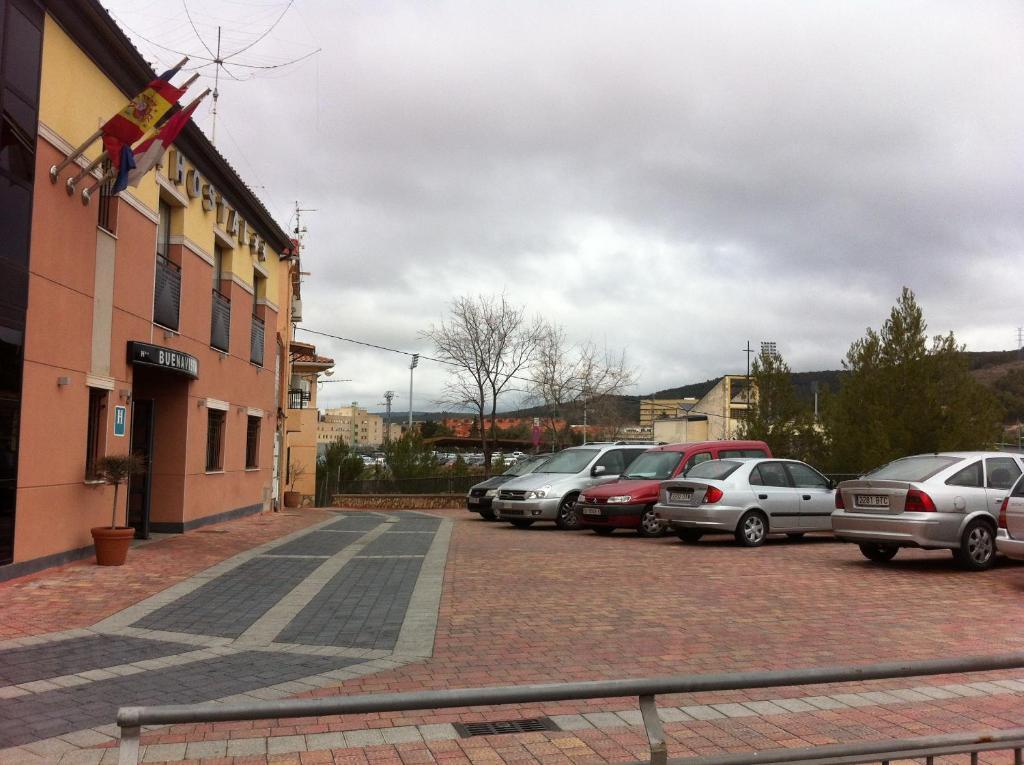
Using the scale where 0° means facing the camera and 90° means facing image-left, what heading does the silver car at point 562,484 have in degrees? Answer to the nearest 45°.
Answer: approximately 45°

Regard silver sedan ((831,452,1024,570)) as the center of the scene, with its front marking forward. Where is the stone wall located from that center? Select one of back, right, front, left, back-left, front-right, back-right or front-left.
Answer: left

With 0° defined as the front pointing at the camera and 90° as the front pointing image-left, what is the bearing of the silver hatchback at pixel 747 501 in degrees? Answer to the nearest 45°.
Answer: approximately 225°

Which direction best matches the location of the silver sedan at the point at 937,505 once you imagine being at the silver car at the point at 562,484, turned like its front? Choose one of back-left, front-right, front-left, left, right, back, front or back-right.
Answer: left

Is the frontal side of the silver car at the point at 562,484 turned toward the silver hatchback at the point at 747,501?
no

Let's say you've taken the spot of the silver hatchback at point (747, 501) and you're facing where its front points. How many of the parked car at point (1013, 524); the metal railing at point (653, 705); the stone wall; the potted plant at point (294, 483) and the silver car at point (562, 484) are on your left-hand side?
3

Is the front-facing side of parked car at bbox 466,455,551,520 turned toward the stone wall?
no

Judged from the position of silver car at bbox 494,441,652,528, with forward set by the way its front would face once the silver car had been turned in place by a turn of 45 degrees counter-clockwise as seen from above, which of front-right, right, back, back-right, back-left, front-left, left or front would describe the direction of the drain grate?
front

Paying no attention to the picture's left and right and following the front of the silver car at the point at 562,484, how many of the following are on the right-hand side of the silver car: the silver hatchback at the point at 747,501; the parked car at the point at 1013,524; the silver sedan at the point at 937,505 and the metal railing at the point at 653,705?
0

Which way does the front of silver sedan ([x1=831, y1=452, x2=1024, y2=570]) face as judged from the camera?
facing away from the viewer and to the right of the viewer

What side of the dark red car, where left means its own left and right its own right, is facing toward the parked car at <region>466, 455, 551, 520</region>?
right

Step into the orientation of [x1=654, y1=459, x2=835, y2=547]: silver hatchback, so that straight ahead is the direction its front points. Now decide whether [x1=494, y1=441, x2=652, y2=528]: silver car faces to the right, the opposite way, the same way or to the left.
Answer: the opposite way

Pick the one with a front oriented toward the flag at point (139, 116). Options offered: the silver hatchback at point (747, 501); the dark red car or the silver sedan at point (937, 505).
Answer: the dark red car

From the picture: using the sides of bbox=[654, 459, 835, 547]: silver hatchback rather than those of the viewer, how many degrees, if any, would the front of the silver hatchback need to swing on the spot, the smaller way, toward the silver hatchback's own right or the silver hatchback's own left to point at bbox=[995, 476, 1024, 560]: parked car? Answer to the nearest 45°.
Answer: approximately 90° to the silver hatchback's own right

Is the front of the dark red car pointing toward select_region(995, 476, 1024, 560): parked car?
no

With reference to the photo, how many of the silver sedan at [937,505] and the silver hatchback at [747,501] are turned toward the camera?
0

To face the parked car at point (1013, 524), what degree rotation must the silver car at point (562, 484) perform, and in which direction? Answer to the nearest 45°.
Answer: approximately 90° to its left

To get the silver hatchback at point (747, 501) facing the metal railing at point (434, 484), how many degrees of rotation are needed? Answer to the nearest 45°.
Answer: approximately 90° to its left

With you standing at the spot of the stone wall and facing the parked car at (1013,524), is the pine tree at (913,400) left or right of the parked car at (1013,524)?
left
